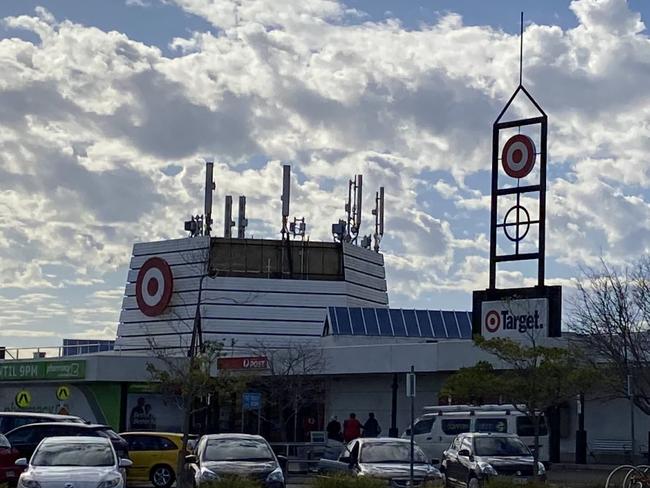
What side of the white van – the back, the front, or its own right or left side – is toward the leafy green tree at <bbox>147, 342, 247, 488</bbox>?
front

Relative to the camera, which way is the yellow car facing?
to the viewer's left

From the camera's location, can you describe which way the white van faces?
facing to the left of the viewer

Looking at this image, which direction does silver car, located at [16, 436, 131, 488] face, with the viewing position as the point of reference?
facing the viewer

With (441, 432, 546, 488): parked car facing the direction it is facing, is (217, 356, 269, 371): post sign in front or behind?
behind

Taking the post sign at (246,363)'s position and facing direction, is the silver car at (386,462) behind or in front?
in front

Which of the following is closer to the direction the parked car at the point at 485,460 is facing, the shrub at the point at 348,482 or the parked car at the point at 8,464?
the shrub

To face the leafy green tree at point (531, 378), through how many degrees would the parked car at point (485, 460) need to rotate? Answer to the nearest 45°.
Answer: approximately 135° to its left

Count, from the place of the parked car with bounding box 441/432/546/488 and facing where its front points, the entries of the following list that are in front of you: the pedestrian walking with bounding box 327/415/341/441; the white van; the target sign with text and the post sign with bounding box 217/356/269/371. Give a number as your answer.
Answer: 0

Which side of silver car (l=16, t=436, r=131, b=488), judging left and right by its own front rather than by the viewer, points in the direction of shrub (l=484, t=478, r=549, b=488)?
left
